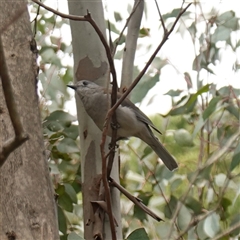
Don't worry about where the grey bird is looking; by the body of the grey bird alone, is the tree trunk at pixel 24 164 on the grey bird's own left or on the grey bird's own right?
on the grey bird's own left

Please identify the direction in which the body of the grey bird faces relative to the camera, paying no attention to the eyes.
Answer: to the viewer's left
